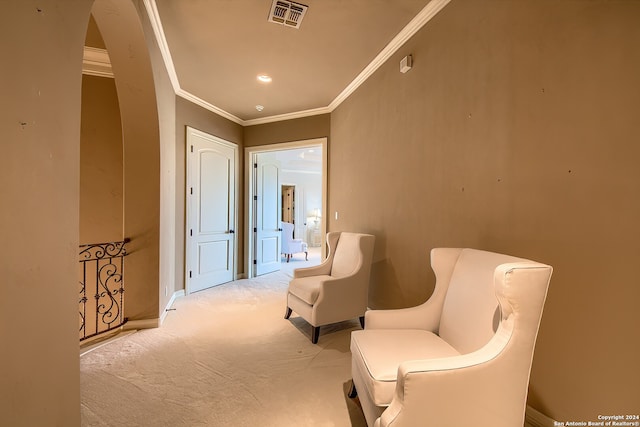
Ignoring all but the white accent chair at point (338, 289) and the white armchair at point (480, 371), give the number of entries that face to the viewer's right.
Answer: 0

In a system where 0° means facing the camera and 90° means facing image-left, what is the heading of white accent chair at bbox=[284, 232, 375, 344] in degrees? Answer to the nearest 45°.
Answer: approximately 45°

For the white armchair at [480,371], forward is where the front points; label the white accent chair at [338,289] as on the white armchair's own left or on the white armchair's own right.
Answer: on the white armchair's own right

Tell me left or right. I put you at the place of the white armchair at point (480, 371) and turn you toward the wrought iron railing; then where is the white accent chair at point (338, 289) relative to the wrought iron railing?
right

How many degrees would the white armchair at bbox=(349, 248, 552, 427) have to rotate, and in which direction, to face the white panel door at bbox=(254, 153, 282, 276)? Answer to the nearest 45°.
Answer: approximately 90° to its right

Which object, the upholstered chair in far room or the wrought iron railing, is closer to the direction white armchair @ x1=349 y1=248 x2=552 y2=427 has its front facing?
the wrought iron railing

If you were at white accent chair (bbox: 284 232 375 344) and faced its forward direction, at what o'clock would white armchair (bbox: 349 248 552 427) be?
The white armchair is roughly at 10 o'clock from the white accent chair.

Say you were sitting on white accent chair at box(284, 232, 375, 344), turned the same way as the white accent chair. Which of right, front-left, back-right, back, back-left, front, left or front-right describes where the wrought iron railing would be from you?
front-right

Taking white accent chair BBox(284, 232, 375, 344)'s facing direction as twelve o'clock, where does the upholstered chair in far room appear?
The upholstered chair in far room is roughly at 4 o'clock from the white accent chair.
